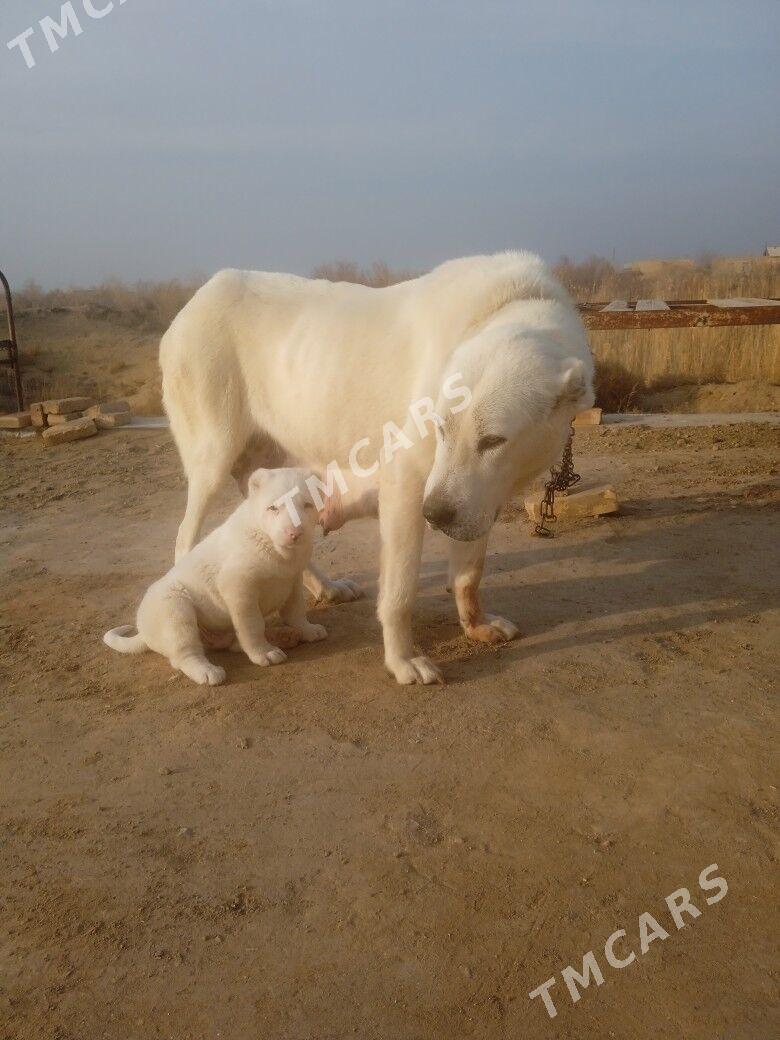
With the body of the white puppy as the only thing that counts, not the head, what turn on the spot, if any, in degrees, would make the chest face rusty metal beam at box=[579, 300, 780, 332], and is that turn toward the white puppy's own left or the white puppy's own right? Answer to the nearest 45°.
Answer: approximately 90° to the white puppy's own left

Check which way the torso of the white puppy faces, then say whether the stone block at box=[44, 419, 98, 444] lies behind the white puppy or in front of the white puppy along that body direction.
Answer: behind

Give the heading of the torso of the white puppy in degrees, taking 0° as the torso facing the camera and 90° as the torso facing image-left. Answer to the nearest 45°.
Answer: approximately 315°

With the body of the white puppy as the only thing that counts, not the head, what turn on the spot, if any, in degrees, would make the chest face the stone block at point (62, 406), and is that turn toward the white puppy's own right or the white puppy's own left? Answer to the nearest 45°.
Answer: approximately 135° to the white puppy's own left

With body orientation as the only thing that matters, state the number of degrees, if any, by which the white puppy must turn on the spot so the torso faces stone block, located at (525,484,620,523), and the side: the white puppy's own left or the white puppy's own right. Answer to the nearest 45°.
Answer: approximately 90° to the white puppy's own left

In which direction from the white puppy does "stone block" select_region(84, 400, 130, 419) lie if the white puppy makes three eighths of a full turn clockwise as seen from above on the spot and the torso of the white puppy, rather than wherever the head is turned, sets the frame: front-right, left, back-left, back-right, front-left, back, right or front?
right

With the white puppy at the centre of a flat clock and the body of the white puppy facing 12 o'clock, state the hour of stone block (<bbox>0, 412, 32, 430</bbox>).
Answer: The stone block is roughly at 7 o'clock from the white puppy.

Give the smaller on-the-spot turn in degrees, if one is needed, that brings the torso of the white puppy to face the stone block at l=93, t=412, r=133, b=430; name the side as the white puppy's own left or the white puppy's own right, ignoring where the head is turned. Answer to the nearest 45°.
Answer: approximately 135° to the white puppy's own left

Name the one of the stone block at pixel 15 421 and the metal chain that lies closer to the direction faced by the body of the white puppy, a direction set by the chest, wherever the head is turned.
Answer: the metal chain
